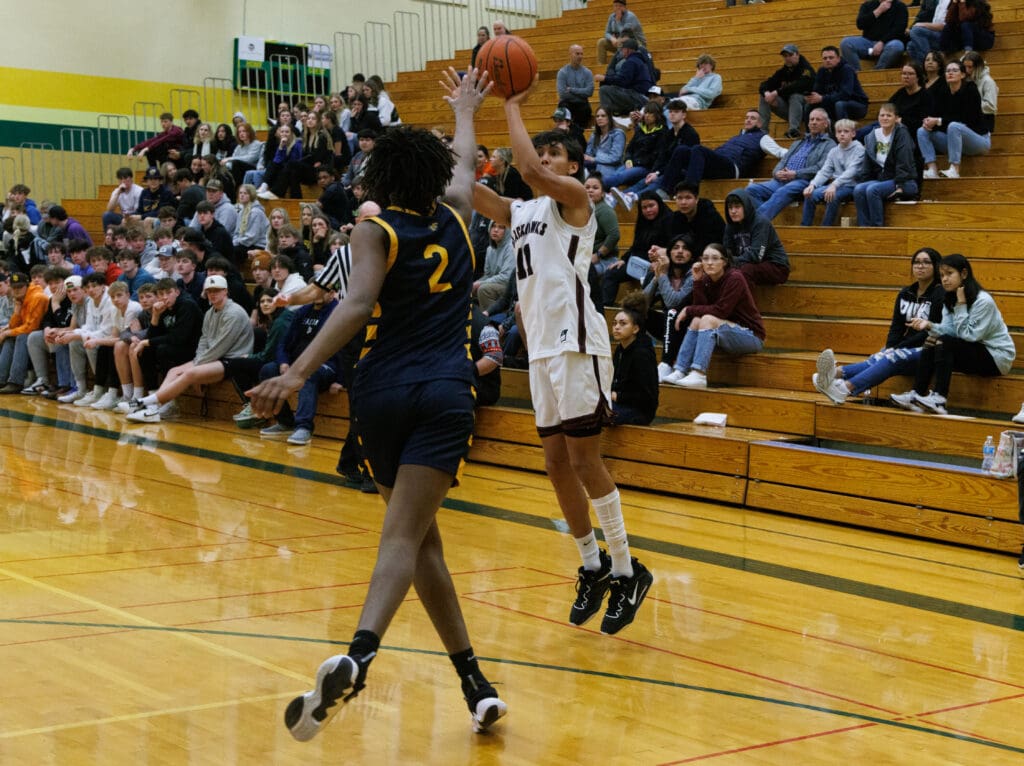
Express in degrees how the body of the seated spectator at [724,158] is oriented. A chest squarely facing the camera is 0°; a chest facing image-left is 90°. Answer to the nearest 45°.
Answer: approximately 45°

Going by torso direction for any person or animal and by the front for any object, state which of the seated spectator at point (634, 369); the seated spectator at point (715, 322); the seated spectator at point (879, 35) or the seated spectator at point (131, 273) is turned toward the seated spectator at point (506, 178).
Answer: the seated spectator at point (879, 35)

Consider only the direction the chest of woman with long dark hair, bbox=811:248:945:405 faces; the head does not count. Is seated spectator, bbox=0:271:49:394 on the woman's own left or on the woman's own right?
on the woman's own right

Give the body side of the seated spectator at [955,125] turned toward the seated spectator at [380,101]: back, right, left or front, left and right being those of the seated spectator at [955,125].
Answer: right

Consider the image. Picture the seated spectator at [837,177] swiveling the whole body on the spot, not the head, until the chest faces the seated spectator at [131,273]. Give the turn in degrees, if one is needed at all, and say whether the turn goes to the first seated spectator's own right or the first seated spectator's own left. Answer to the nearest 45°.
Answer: approximately 45° to the first seated spectator's own right

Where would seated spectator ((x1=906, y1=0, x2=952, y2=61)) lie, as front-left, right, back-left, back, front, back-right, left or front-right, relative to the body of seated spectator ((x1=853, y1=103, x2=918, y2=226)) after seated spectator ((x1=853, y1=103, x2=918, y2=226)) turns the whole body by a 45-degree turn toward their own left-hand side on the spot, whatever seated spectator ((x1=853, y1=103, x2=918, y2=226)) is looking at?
back

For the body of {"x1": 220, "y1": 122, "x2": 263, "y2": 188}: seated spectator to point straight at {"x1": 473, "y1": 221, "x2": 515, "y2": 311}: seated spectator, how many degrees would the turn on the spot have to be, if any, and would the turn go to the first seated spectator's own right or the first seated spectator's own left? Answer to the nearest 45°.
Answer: approximately 45° to the first seated spectator's own left

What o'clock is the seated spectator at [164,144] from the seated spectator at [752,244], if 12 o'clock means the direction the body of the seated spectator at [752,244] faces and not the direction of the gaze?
the seated spectator at [164,144] is roughly at 3 o'clock from the seated spectator at [752,244].

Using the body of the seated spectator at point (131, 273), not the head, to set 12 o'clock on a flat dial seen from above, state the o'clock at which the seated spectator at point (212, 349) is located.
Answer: the seated spectator at point (212, 349) is roughly at 10 o'clock from the seated spectator at point (131, 273).

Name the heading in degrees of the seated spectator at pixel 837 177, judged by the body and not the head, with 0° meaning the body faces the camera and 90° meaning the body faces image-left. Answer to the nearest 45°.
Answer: approximately 45°
